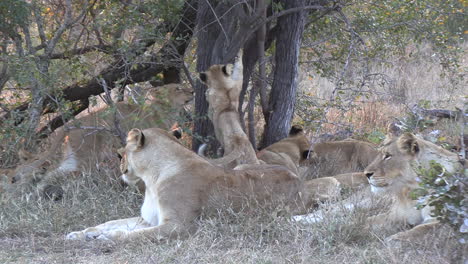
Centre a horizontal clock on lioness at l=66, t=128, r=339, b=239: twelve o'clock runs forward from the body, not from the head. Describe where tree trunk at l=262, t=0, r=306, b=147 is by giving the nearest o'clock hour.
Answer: The tree trunk is roughly at 4 o'clock from the lioness.

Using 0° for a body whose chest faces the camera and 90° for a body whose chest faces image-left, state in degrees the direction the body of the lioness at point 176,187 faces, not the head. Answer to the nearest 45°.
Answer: approximately 90°

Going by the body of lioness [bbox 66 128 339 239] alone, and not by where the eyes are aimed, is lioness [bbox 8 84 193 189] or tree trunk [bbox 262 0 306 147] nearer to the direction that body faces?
the lioness

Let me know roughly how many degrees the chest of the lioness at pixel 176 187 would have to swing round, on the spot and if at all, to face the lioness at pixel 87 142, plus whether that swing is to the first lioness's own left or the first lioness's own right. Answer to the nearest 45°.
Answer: approximately 45° to the first lioness's own right

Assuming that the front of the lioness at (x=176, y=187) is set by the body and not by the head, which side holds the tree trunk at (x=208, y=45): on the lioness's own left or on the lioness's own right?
on the lioness's own right

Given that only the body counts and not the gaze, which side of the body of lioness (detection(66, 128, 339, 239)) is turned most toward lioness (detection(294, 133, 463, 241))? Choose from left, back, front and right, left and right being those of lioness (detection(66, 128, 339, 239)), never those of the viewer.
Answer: back

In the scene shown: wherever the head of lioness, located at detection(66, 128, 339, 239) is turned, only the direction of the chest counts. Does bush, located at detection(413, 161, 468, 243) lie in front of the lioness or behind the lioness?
behind
